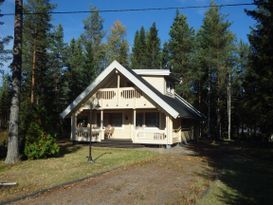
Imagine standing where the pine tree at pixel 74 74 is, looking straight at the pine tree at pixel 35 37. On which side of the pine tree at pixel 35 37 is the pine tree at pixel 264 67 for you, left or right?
left

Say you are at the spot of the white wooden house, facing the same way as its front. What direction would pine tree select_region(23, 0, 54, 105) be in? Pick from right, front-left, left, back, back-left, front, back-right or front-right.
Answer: back-right

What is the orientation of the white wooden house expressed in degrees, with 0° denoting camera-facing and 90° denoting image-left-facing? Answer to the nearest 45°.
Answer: approximately 0°

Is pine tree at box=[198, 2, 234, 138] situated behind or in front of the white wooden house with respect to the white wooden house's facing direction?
behind

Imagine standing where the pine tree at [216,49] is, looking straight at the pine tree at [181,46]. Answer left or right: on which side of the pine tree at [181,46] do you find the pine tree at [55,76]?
left

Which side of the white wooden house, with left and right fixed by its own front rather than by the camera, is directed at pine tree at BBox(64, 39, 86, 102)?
back

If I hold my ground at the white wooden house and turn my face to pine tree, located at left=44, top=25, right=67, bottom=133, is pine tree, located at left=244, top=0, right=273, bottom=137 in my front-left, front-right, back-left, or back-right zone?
back-right

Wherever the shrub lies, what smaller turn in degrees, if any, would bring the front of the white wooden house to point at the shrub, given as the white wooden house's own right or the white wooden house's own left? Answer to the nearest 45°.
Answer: approximately 45° to the white wooden house's own right

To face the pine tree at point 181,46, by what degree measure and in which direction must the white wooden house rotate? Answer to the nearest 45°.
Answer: approximately 180°
